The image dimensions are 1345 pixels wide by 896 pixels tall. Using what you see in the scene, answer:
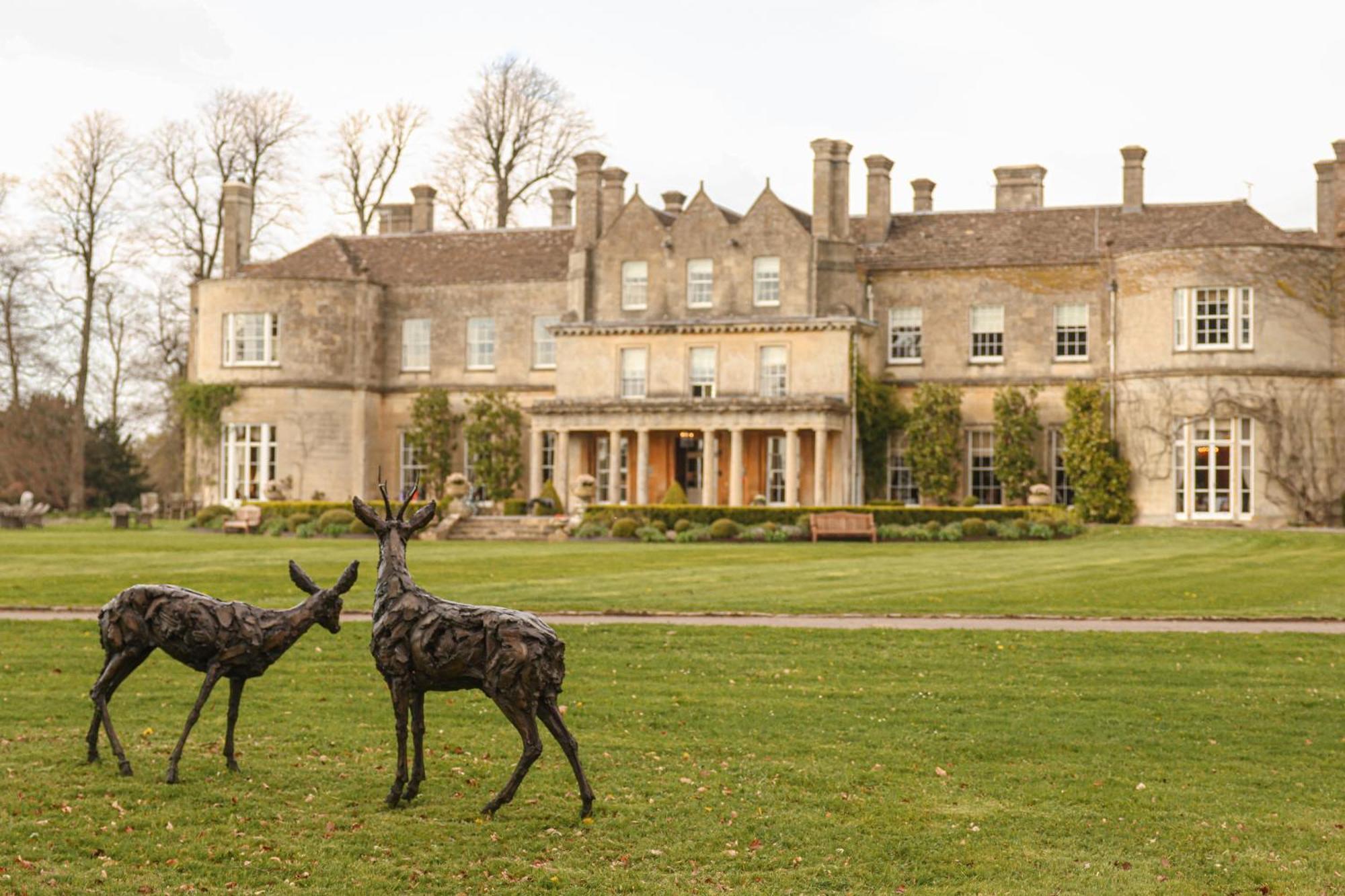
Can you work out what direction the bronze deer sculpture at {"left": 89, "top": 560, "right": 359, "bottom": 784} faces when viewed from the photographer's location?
facing to the right of the viewer

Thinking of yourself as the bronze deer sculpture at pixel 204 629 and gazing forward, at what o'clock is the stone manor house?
The stone manor house is roughly at 10 o'clock from the bronze deer sculpture.

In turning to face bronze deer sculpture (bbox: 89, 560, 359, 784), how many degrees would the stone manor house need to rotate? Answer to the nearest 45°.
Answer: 0° — it already faces it

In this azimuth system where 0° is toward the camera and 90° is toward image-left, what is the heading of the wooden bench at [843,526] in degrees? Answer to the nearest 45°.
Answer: approximately 0°

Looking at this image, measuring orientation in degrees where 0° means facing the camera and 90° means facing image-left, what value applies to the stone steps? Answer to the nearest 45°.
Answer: approximately 0°

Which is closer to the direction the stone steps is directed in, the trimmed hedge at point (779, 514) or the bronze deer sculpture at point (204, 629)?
the bronze deer sculpture

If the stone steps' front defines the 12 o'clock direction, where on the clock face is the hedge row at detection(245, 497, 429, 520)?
The hedge row is roughly at 4 o'clock from the stone steps.
